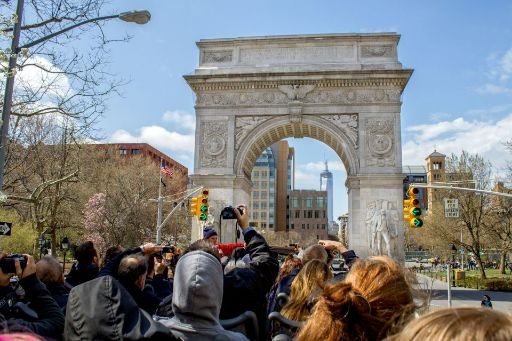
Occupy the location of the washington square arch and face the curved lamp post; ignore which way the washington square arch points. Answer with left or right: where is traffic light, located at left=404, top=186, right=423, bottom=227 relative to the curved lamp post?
left

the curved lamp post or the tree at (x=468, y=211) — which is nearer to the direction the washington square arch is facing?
the curved lamp post

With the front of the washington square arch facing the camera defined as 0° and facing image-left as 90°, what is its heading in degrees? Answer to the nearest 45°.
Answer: approximately 0°

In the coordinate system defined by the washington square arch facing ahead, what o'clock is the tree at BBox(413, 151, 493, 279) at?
The tree is roughly at 8 o'clock from the washington square arch.
